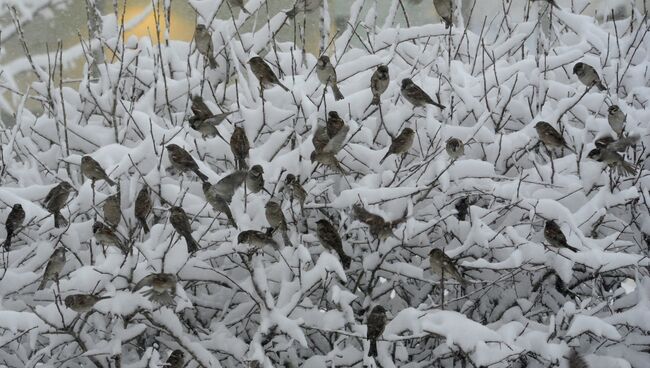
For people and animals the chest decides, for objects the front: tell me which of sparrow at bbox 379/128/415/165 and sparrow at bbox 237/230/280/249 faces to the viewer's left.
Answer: sparrow at bbox 237/230/280/249

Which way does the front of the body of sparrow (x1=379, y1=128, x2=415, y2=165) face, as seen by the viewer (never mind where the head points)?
to the viewer's right

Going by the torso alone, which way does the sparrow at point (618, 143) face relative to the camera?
to the viewer's left

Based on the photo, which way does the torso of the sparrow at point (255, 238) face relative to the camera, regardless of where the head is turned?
to the viewer's left

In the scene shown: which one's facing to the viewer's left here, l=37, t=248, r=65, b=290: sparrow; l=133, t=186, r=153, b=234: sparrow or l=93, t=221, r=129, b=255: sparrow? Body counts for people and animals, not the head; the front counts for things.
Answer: l=93, t=221, r=129, b=255: sparrow

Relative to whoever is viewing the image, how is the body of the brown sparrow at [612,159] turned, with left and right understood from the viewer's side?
facing to the left of the viewer

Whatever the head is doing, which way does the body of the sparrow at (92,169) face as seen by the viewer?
to the viewer's left

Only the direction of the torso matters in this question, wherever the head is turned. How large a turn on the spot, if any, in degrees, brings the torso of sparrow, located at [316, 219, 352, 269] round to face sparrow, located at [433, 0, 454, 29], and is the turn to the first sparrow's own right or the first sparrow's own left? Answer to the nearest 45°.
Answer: approximately 90° to the first sparrow's own right

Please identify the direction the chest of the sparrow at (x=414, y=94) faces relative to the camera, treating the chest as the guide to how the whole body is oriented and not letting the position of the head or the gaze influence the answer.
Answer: to the viewer's left

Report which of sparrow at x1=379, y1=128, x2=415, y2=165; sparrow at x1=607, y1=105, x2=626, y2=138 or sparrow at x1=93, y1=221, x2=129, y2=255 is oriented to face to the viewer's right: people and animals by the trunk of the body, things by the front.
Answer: sparrow at x1=379, y1=128, x2=415, y2=165

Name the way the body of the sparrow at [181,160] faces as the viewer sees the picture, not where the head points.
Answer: to the viewer's left
